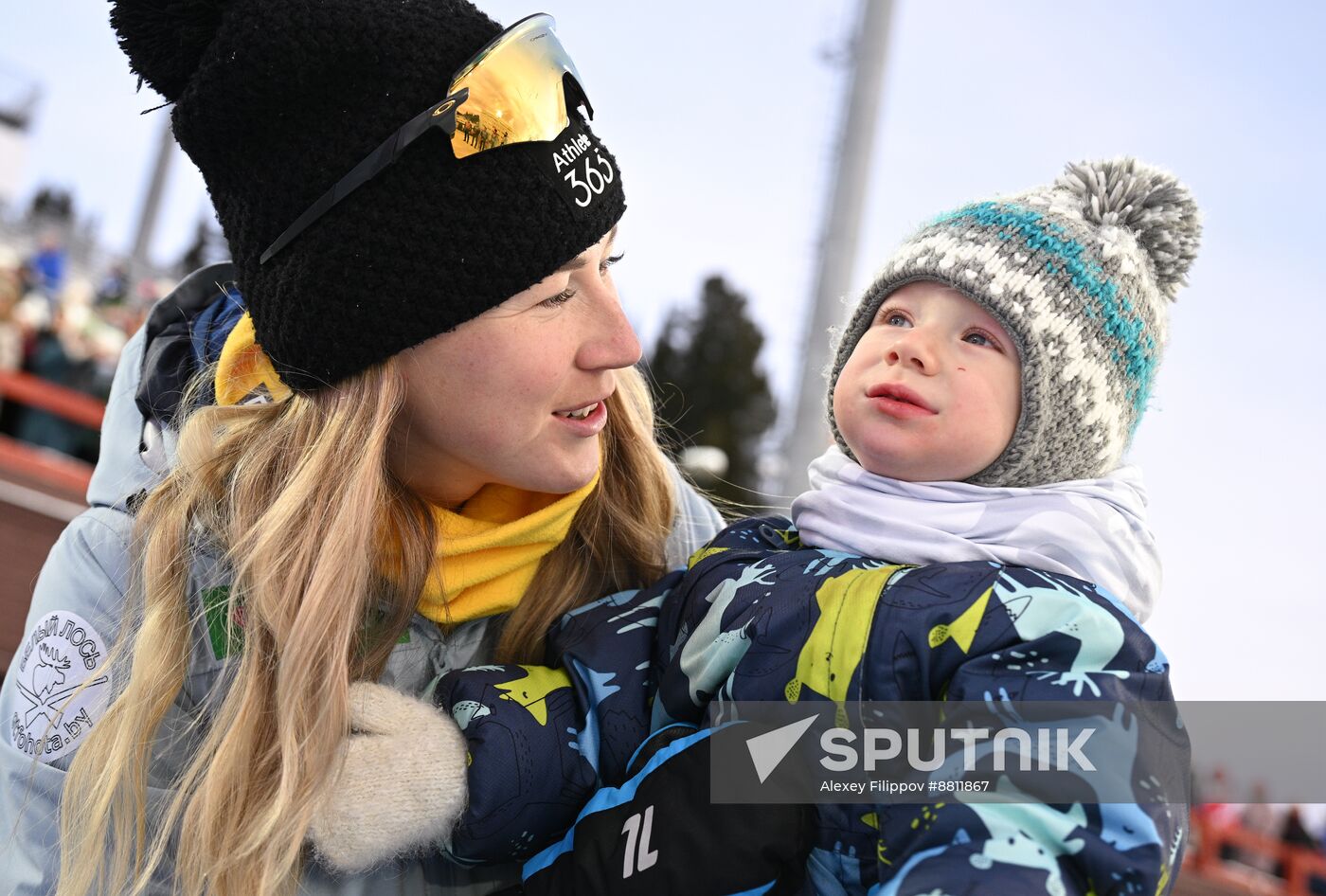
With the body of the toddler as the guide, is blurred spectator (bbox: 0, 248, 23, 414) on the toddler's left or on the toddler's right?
on the toddler's right

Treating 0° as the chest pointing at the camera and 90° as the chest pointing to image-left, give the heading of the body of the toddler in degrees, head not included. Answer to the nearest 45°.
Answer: approximately 45°

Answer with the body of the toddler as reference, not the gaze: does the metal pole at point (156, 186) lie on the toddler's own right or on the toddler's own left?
on the toddler's own right

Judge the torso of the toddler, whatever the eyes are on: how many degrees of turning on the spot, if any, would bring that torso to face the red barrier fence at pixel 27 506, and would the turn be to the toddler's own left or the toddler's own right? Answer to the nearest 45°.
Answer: approximately 90° to the toddler's own right

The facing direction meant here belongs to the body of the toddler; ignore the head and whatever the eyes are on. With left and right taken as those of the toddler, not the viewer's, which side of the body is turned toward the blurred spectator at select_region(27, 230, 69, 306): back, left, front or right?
right

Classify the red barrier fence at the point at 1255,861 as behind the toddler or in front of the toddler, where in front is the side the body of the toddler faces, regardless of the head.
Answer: behind

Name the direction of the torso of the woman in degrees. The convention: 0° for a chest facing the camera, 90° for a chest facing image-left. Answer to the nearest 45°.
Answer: approximately 315°
